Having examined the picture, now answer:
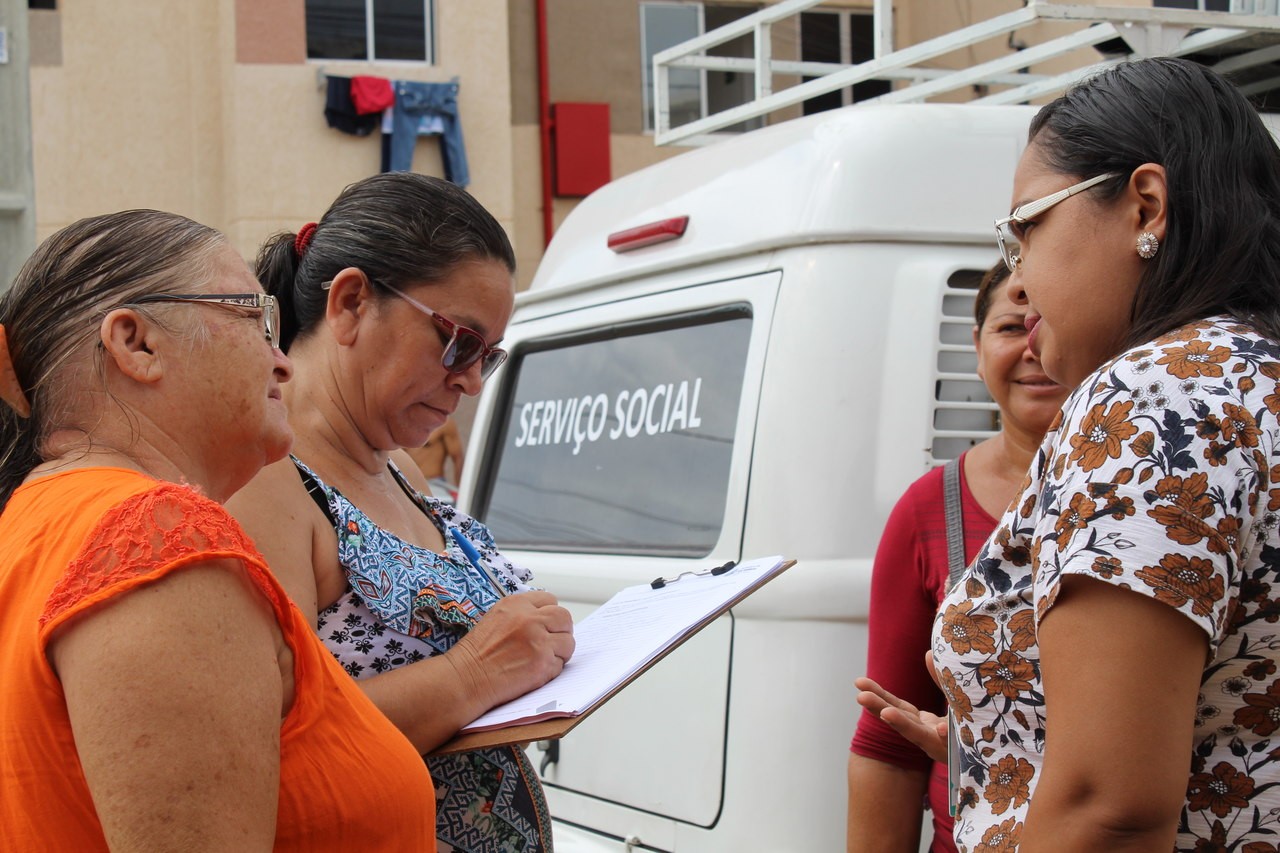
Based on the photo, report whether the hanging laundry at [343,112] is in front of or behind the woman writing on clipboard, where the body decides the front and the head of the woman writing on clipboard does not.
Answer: behind

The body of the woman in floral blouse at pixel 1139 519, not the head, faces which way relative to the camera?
to the viewer's left

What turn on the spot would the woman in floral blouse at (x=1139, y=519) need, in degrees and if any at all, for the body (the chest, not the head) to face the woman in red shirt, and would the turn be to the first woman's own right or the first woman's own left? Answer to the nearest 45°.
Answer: approximately 90° to the first woman's own right

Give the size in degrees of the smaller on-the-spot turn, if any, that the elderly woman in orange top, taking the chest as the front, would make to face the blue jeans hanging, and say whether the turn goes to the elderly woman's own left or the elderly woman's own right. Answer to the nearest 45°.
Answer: approximately 90° to the elderly woman's own left

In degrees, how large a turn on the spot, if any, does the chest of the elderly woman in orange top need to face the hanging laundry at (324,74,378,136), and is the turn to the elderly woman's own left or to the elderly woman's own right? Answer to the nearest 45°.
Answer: approximately 90° to the elderly woman's own left

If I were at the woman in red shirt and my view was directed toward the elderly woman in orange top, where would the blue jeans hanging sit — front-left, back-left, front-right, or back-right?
back-right

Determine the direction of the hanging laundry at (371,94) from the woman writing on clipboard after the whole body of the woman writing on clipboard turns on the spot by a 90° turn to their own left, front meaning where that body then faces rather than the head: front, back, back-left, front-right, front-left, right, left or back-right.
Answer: front-left

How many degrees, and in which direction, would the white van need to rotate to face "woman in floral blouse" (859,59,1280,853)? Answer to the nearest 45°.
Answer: approximately 135° to its right

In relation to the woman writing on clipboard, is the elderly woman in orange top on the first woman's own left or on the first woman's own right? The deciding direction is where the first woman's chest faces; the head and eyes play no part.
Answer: on the first woman's own right

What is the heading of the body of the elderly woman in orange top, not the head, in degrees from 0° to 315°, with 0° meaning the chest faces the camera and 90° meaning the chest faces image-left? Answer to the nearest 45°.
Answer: approximately 270°

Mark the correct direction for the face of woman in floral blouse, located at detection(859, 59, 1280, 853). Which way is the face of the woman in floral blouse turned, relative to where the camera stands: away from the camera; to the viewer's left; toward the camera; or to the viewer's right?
to the viewer's left

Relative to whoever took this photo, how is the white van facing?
facing away from the viewer and to the right of the viewer

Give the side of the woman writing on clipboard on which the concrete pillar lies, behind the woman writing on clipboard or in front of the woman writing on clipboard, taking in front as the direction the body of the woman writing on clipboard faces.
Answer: behind
